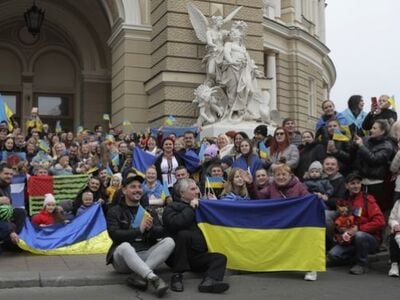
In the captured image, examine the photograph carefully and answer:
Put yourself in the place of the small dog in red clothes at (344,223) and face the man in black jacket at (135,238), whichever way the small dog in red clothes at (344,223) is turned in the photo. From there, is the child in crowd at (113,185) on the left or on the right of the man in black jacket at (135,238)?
right

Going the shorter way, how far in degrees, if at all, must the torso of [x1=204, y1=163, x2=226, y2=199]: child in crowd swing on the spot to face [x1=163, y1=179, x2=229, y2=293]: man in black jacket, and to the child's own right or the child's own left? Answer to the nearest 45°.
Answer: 0° — they already face them

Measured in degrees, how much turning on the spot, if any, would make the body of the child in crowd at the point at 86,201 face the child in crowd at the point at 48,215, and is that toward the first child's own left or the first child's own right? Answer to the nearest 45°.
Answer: approximately 90° to the first child's own right

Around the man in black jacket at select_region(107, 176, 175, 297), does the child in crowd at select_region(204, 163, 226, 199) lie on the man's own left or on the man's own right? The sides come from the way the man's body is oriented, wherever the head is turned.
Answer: on the man's own left

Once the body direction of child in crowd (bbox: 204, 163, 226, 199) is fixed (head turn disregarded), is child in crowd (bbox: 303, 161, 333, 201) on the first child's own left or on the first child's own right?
on the first child's own left

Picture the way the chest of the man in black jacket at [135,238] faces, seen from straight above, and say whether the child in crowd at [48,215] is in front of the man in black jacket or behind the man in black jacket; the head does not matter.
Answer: behind

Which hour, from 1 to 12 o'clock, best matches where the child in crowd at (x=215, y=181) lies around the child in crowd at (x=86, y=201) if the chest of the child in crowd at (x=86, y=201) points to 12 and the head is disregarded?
the child in crowd at (x=215, y=181) is roughly at 10 o'clock from the child in crowd at (x=86, y=201).

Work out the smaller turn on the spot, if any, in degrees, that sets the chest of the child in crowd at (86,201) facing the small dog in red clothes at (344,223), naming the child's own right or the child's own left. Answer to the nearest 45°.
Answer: approximately 45° to the child's own left

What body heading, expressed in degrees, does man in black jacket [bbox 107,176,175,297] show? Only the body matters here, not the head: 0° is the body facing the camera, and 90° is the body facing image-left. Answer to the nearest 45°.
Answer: approximately 315°

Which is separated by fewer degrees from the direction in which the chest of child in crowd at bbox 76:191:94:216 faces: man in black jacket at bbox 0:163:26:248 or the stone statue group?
the man in black jacket

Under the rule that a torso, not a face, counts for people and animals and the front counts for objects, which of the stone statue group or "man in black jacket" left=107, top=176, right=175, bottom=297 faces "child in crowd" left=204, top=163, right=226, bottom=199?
the stone statue group
